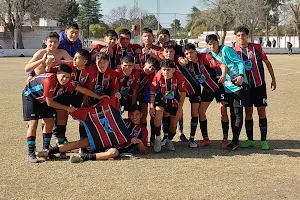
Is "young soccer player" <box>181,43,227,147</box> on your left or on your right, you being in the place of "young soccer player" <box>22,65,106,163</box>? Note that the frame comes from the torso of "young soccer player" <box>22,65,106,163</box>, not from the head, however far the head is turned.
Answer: on your left

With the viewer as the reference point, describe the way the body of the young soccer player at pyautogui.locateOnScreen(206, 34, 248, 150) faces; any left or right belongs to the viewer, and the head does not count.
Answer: facing the viewer and to the left of the viewer

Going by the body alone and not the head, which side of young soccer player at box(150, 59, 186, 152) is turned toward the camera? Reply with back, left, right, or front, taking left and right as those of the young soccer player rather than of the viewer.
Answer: front

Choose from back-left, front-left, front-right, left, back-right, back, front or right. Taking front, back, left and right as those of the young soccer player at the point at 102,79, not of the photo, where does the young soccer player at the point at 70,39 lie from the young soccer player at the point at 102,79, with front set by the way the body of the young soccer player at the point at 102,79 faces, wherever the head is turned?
back-right

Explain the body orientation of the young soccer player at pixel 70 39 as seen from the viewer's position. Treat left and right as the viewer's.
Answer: facing the viewer

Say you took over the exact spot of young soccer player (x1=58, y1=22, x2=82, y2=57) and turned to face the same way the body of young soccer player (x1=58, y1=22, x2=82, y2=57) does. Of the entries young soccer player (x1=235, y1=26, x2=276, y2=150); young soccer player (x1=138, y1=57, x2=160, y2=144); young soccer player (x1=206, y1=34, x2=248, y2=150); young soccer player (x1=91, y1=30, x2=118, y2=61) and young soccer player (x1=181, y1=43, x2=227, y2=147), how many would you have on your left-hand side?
5

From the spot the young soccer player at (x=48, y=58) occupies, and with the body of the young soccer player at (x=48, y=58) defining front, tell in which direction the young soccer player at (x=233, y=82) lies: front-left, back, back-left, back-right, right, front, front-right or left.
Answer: left

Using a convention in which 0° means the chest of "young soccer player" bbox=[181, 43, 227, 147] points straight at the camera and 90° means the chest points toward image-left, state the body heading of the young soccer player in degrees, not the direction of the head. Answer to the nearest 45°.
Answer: approximately 45°

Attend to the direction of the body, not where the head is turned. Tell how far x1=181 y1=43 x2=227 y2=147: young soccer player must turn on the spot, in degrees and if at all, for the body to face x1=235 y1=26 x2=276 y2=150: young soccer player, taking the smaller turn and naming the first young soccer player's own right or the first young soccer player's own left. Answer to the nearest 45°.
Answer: approximately 135° to the first young soccer player's own left
